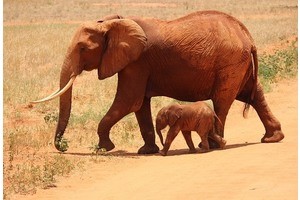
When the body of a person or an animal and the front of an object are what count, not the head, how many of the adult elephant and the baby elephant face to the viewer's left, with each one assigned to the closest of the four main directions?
2

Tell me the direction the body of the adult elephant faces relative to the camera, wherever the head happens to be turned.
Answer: to the viewer's left

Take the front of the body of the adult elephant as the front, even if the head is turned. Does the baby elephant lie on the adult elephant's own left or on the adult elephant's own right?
on the adult elephant's own left

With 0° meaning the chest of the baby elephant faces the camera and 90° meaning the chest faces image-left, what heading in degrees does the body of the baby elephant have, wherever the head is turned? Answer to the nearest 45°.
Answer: approximately 90°
